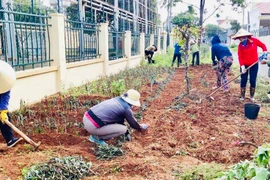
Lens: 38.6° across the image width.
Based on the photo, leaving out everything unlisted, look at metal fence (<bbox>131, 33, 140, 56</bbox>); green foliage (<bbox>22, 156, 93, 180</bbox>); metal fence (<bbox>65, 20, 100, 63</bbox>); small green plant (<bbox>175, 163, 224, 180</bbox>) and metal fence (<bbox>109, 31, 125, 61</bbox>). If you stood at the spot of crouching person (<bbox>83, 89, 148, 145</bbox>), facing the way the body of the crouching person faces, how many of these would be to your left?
3

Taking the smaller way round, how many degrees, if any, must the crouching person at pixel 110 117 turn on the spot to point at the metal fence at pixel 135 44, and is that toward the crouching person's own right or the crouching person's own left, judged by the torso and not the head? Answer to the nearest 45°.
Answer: approximately 90° to the crouching person's own left

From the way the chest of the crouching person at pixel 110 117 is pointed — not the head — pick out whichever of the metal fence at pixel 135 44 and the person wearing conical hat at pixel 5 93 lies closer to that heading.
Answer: the metal fence

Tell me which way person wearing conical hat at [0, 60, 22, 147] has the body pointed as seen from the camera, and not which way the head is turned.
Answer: to the viewer's right

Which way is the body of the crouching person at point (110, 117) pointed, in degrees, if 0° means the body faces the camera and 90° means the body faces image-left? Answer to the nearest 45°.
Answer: approximately 270°

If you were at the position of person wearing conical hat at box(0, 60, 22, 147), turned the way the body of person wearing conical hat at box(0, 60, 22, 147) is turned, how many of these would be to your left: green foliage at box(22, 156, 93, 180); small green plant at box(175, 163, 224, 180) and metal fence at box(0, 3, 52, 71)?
1

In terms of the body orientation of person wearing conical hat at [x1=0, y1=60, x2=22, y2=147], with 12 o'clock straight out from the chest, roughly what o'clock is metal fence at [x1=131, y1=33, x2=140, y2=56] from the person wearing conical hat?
The metal fence is roughly at 10 o'clock from the person wearing conical hat.

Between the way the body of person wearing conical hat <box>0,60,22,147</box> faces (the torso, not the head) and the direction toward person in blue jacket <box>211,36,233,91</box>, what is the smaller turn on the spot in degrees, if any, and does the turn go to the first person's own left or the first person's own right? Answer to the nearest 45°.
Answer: approximately 45° to the first person's own left

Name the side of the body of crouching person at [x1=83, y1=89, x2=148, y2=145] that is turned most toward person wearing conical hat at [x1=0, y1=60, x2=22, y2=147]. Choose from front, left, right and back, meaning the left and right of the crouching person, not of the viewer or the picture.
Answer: back

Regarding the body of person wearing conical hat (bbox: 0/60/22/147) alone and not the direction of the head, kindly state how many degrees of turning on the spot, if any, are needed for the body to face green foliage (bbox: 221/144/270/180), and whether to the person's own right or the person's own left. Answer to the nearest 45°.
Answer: approximately 45° to the person's own right

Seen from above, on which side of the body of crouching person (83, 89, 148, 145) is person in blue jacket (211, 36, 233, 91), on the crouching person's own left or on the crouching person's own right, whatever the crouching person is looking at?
on the crouching person's own left

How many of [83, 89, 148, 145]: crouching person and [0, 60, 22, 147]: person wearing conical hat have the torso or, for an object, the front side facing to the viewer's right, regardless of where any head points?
2
